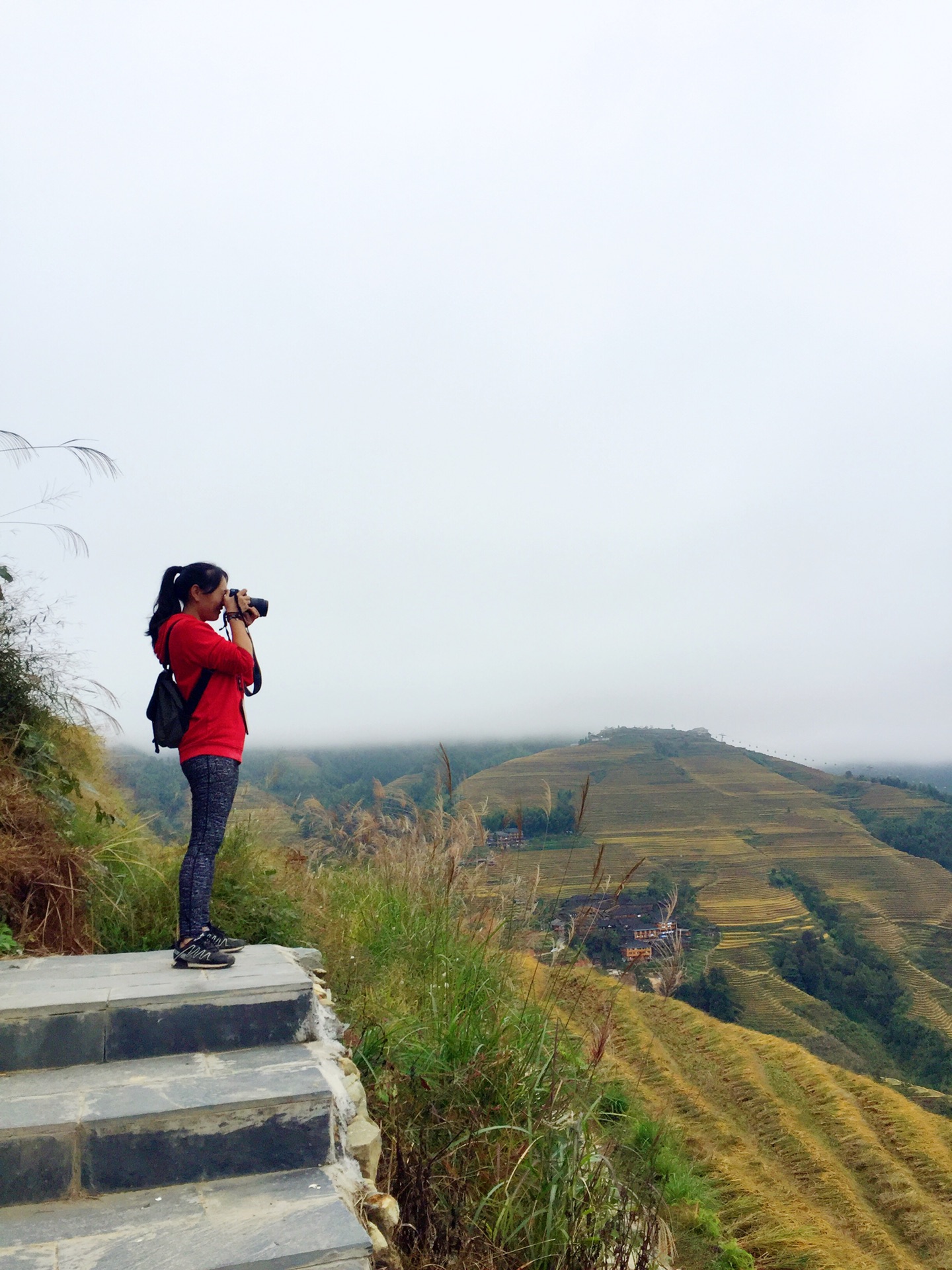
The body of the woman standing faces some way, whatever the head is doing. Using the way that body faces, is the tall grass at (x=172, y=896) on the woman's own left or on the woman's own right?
on the woman's own left

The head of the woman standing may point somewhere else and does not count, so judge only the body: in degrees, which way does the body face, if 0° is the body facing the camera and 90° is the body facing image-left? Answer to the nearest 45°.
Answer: approximately 270°

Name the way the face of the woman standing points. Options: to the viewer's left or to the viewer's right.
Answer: to the viewer's right

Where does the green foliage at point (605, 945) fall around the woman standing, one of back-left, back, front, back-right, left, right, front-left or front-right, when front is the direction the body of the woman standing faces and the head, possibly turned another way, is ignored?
left

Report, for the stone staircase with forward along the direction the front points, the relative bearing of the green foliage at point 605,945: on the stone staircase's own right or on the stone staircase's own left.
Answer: on the stone staircase's own left

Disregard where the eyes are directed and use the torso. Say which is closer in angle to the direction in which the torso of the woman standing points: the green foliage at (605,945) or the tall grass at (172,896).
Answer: the green foliage

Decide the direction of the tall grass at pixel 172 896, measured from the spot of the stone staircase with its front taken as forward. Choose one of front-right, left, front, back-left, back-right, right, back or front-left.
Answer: back

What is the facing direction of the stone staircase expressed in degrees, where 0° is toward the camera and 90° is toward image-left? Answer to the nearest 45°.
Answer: approximately 0°
